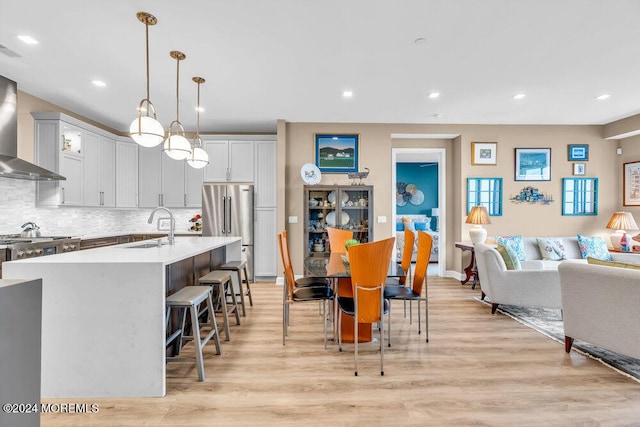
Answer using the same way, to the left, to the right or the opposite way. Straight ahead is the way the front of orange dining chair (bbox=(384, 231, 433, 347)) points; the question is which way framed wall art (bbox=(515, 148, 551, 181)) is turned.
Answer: to the left

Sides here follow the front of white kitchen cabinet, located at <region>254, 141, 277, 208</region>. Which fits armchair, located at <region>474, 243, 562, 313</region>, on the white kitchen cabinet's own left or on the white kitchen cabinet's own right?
on the white kitchen cabinet's own left

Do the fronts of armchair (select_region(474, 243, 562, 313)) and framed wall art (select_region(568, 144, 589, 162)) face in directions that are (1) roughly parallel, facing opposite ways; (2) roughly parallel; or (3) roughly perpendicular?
roughly perpendicular

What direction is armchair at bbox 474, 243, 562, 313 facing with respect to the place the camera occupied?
facing to the right of the viewer

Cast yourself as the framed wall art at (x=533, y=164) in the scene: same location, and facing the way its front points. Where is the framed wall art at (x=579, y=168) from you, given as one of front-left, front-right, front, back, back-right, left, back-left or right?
back-left

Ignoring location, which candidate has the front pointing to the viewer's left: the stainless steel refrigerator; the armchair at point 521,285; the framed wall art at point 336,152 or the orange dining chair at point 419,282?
the orange dining chair

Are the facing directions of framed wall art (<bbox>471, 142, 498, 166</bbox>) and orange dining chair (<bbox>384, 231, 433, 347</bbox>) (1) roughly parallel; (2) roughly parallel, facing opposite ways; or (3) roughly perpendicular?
roughly perpendicular

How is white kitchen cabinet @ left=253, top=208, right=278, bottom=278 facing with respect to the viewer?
toward the camera

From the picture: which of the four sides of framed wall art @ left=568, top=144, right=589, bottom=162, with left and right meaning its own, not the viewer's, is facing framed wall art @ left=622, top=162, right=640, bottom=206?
left

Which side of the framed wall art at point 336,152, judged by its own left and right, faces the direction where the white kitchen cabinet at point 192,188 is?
right

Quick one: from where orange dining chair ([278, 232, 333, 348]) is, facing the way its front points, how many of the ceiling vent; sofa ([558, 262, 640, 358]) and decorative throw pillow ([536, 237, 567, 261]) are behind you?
1

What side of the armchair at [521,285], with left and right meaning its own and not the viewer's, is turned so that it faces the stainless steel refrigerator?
back

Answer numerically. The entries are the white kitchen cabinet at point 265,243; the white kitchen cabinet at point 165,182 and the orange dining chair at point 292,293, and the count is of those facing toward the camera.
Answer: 2

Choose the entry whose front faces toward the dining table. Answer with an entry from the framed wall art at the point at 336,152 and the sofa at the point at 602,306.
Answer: the framed wall art

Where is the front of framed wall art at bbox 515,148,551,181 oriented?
toward the camera

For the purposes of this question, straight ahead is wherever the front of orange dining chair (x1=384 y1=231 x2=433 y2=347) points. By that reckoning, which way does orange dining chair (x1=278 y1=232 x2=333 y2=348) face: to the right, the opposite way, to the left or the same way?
the opposite way

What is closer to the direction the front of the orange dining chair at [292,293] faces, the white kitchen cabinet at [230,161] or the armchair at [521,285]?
the armchair

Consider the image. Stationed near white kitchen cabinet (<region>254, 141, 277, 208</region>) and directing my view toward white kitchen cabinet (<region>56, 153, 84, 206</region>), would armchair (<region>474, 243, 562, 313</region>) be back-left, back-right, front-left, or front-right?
back-left

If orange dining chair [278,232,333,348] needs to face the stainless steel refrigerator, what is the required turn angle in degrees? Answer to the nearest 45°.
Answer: approximately 135° to its left

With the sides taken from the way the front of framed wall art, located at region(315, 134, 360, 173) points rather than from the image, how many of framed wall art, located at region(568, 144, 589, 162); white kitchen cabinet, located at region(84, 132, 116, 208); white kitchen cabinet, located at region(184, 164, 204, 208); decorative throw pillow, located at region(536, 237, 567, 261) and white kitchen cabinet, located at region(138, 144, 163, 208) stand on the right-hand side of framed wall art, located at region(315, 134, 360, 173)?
3

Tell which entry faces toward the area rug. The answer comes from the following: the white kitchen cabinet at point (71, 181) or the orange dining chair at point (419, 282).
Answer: the white kitchen cabinet
